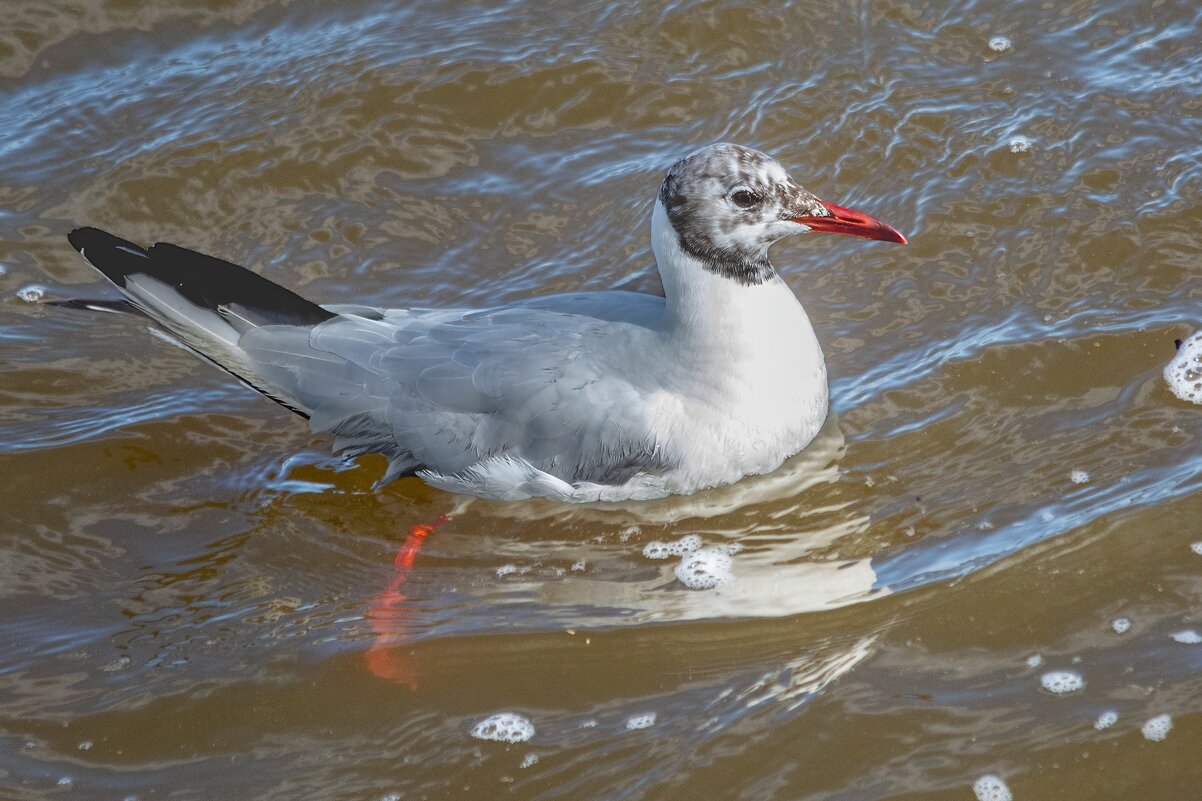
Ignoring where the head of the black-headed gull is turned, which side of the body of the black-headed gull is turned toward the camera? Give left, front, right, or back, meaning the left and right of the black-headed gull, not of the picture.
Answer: right

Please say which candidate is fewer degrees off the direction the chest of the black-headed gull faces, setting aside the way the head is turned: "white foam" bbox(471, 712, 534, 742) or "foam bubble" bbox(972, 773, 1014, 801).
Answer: the foam bubble

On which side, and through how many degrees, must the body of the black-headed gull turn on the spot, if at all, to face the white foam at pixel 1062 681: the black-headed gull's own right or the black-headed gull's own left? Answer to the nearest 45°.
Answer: approximately 45° to the black-headed gull's own right

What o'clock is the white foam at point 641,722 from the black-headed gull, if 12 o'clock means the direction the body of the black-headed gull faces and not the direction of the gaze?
The white foam is roughly at 3 o'clock from the black-headed gull.

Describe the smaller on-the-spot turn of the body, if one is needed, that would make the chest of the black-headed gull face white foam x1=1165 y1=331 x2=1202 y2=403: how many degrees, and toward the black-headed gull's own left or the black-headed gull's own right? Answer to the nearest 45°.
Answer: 0° — it already faces it

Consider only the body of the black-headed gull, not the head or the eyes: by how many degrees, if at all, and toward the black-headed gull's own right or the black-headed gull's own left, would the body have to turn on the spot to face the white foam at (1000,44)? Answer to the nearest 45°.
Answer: approximately 45° to the black-headed gull's own left
